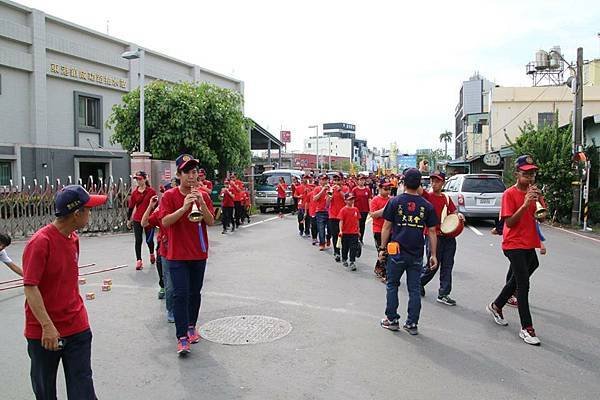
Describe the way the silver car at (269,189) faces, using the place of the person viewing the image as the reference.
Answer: facing the viewer

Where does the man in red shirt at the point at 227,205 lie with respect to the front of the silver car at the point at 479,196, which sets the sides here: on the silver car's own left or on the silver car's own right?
on the silver car's own left

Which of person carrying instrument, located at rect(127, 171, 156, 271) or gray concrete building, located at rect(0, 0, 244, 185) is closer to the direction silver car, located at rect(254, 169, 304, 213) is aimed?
the person carrying instrument

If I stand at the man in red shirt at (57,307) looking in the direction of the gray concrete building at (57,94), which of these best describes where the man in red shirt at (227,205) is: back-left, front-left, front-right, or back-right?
front-right

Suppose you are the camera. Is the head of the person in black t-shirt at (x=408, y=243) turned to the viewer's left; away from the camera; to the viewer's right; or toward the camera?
away from the camera

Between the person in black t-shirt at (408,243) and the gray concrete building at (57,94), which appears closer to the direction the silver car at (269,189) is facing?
the person in black t-shirt

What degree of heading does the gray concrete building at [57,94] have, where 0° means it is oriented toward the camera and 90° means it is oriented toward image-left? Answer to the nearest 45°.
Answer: approximately 315°

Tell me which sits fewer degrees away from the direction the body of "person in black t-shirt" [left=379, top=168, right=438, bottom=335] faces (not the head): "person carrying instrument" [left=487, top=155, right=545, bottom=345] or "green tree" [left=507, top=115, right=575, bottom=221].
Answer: the green tree

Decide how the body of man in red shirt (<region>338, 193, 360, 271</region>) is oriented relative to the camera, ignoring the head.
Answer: toward the camera

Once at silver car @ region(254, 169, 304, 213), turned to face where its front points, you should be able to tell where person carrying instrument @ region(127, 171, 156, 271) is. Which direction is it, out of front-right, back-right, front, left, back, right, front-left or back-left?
front

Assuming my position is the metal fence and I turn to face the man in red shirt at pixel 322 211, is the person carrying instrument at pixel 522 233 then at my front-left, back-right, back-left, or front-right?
front-right

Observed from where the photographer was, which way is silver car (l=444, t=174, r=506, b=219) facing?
facing away from the viewer and to the left of the viewer

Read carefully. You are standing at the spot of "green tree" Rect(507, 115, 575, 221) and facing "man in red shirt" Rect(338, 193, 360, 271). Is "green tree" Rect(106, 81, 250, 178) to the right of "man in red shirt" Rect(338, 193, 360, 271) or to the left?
right

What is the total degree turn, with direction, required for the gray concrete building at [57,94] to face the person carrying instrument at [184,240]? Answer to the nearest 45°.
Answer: approximately 45° to its right

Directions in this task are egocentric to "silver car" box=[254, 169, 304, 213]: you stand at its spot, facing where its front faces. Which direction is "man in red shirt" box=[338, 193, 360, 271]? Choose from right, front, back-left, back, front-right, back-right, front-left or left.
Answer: front

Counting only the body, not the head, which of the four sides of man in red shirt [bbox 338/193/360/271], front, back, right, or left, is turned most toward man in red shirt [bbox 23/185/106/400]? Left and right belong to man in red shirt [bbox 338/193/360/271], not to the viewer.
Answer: front

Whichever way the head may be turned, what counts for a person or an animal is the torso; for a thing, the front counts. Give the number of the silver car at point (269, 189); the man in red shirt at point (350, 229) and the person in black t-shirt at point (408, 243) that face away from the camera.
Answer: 1
